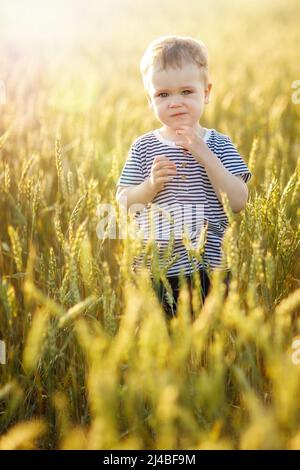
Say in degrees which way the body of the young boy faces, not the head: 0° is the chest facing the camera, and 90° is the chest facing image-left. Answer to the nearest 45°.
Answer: approximately 0°
